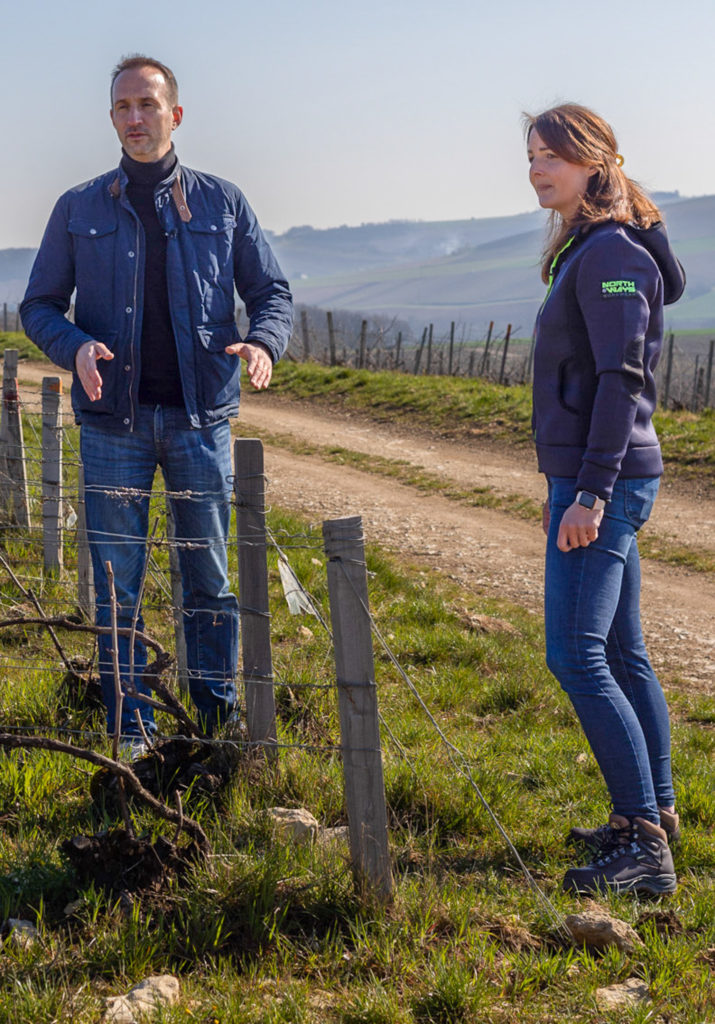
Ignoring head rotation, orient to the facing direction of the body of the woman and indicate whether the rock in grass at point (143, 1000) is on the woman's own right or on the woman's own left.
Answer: on the woman's own left

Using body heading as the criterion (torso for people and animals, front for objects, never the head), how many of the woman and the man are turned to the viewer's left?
1

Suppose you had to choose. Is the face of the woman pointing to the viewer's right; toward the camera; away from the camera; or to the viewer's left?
to the viewer's left

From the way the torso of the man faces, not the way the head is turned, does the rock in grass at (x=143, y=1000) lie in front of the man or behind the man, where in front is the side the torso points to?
in front

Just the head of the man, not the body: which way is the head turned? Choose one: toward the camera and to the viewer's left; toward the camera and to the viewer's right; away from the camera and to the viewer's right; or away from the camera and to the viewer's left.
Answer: toward the camera and to the viewer's left

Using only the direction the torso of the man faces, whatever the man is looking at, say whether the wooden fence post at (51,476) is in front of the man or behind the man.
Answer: behind

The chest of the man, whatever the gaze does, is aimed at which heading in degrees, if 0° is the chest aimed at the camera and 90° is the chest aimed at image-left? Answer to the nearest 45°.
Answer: approximately 0°

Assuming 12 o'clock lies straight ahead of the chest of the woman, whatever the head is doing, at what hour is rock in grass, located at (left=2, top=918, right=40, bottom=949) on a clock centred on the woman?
The rock in grass is roughly at 11 o'clock from the woman.

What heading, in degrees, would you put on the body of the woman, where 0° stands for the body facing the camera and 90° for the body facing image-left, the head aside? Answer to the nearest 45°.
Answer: approximately 90°
